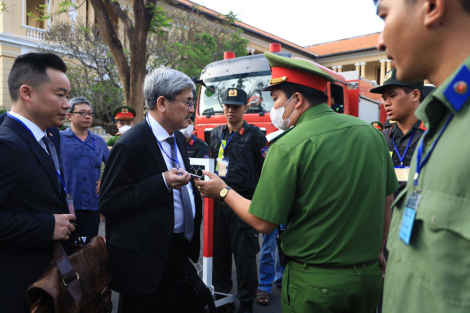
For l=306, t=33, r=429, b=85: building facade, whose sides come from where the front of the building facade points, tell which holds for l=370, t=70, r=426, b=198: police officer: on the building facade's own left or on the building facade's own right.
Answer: on the building facade's own left

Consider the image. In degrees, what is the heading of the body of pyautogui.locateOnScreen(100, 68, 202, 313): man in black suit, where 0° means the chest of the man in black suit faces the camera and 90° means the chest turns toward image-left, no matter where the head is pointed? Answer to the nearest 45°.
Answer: approximately 315°

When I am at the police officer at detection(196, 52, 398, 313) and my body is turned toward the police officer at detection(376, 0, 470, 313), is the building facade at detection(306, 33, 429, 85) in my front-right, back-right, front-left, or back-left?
back-left

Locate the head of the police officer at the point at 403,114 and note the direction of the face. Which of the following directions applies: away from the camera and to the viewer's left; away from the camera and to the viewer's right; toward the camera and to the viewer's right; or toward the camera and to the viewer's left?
toward the camera and to the viewer's left

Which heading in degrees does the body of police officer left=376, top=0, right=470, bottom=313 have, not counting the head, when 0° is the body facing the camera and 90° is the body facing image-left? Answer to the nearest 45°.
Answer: approximately 45°

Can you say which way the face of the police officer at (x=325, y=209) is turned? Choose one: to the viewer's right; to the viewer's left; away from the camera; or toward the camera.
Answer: to the viewer's left
